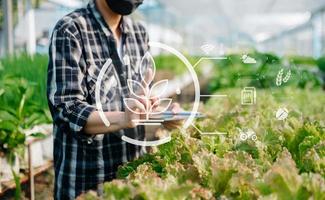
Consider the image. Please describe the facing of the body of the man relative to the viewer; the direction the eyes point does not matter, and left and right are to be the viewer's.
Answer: facing the viewer and to the right of the viewer
